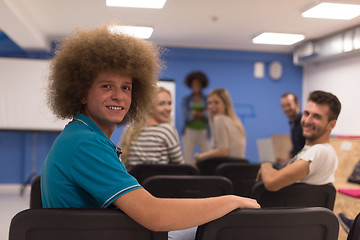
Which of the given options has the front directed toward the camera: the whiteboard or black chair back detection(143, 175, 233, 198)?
the whiteboard

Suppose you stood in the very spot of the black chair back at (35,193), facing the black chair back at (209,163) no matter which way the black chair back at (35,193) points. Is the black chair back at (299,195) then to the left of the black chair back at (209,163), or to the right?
right

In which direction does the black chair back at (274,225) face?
away from the camera

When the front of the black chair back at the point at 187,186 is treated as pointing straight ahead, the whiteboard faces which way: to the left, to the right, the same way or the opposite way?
the opposite way

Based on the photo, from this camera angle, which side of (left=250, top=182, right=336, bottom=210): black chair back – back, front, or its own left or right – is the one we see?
back

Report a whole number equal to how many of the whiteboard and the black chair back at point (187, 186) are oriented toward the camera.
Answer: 1

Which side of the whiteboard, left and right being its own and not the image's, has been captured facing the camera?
front

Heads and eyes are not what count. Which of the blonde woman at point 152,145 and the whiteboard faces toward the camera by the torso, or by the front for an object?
the whiteboard

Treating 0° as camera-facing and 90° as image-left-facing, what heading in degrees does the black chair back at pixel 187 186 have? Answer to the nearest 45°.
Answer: approximately 180°

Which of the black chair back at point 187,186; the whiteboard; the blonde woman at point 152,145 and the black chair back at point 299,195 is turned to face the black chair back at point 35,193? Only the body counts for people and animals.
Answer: the whiteboard

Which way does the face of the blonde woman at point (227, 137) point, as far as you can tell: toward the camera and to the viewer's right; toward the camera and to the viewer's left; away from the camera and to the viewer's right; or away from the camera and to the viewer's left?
toward the camera and to the viewer's left

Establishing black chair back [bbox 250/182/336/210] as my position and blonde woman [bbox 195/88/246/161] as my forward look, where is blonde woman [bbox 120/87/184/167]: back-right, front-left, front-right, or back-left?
front-left

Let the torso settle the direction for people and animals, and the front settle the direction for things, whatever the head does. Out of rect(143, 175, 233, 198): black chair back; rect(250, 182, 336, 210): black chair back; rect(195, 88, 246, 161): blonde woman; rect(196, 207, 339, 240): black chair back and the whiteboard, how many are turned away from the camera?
3

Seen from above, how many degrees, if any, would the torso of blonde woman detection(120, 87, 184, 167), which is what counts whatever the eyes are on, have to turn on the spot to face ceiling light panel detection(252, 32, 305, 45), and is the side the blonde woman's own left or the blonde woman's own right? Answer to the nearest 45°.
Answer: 0° — they already face it
